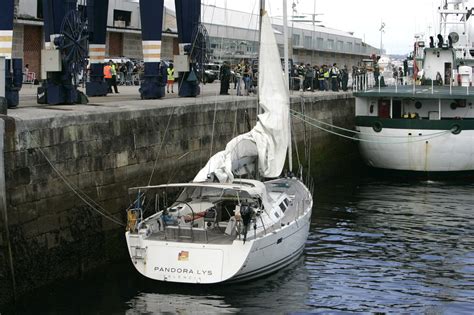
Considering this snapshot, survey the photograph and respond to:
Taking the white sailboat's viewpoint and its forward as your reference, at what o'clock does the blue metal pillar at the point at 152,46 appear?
The blue metal pillar is roughly at 10 o'clock from the white sailboat.

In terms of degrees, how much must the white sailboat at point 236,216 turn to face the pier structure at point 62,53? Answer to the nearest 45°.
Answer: approximately 90° to its left

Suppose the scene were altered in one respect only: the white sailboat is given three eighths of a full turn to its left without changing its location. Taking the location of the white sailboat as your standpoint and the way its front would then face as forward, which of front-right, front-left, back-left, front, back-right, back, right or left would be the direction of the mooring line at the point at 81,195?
front

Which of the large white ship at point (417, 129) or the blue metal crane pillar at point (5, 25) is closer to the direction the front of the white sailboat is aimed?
the large white ship

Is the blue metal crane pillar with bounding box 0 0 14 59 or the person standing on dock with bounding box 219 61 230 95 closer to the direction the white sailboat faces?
the person standing on dock

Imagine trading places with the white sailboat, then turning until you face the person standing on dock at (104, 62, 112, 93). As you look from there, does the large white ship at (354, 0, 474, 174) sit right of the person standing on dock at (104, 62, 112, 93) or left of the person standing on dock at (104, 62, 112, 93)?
right

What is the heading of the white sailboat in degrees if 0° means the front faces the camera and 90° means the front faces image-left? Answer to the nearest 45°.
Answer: approximately 225°
